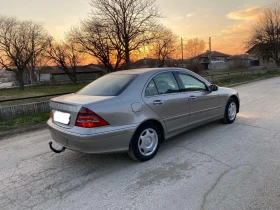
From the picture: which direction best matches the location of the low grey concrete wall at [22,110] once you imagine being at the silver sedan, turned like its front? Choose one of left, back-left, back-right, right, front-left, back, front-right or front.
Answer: left

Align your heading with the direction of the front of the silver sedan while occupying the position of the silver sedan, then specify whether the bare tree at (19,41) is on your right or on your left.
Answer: on your left

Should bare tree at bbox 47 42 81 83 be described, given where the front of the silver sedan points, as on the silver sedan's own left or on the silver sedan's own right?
on the silver sedan's own left

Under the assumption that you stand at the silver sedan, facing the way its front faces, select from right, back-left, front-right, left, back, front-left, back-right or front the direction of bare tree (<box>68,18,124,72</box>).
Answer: front-left

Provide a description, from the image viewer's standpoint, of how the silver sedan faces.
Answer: facing away from the viewer and to the right of the viewer

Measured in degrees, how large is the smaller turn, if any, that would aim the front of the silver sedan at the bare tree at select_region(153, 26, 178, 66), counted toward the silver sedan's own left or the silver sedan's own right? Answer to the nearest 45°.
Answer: approximately 45° to the silver sedan's own left

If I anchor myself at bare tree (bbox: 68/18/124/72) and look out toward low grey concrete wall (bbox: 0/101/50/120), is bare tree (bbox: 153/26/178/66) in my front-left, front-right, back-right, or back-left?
back-left
